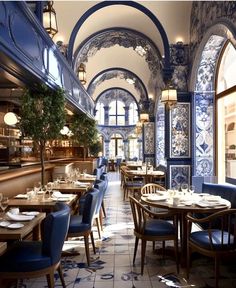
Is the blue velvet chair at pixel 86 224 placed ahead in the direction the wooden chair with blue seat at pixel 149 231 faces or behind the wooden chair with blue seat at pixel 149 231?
behind

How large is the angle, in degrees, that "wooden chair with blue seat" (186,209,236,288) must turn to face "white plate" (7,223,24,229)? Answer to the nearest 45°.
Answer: approximately 90° to its left

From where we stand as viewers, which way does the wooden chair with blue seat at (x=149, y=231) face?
facing to the right of the viewer

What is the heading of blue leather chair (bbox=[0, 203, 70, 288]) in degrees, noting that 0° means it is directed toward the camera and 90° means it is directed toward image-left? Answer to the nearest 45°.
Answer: approximately 90°

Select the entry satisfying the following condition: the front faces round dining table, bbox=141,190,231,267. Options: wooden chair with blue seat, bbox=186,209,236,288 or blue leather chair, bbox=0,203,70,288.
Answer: wooden chair with blue seat, bbox=186,209,236,288

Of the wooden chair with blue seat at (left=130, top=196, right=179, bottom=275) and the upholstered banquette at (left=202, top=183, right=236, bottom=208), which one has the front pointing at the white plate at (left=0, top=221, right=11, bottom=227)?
the upholstered banquette

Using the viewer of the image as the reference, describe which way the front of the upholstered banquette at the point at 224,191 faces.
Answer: facing the viewer and to the left of the viewer

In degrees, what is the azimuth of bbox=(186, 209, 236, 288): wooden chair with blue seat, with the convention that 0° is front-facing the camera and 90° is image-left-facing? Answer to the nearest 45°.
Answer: approximately 135°

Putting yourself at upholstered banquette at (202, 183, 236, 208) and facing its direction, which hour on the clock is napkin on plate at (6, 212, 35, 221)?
The napkin on plate is roughly at 12 o'clock from the upholstered banquette.

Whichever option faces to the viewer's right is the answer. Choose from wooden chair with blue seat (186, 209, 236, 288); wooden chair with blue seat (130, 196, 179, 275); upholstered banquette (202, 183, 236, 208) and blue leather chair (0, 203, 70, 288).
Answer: wooden chair with blue seat (130, 196, 179, 275)

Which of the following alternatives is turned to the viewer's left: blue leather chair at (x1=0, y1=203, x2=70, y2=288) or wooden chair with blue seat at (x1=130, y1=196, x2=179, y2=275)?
blue leather chair at (x1=0, y1=203, x2=70, y2=288)

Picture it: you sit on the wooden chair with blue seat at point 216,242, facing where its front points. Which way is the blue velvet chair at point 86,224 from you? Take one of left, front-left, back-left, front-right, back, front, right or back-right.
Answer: front-left

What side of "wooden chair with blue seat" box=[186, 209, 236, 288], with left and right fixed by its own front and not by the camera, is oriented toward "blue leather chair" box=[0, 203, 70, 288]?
left

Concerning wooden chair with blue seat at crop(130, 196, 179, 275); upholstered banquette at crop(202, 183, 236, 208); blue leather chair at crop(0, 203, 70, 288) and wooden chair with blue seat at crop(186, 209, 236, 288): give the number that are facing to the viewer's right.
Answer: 1

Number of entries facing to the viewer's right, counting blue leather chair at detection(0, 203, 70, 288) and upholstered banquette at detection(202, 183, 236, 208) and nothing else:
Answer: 0

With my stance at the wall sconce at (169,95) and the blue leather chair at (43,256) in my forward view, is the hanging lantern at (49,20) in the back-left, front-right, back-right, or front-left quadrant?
front-right
